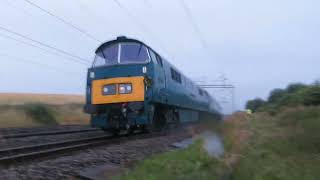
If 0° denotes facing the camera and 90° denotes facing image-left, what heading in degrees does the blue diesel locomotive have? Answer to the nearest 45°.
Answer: approximately 45°
